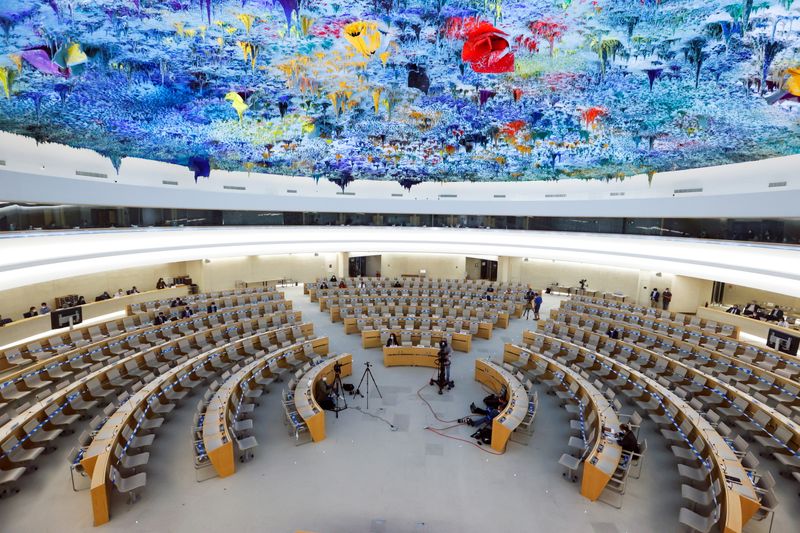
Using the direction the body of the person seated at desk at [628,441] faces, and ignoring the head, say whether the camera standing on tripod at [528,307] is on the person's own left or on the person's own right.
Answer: on the person's own right

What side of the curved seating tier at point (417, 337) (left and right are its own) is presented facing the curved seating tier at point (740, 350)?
left

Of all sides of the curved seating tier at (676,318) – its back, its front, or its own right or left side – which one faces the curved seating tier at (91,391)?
front

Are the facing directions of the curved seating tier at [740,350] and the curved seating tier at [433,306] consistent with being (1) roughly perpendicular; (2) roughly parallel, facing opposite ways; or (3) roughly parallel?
roughly perpendicular

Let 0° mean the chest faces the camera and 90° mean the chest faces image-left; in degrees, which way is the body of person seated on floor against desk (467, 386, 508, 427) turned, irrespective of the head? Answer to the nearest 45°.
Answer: approximately 90°

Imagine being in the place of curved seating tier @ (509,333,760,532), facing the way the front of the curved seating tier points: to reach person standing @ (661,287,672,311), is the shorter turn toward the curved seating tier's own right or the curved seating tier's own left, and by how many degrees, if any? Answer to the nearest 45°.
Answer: approximately 135° to the curved seating tier's own right

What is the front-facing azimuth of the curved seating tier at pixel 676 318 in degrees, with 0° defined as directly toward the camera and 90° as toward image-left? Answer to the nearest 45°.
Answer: approximately 45°

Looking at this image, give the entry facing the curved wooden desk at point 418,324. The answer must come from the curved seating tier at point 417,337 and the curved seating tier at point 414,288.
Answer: the curved seating tier at point 414,288

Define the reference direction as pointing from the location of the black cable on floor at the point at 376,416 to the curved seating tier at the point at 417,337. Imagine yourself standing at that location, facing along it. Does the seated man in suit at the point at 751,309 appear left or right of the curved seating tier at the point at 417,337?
right

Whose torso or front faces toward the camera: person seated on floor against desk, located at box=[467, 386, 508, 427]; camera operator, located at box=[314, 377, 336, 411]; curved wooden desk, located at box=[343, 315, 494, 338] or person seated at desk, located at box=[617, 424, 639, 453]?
the curved wooden desk
